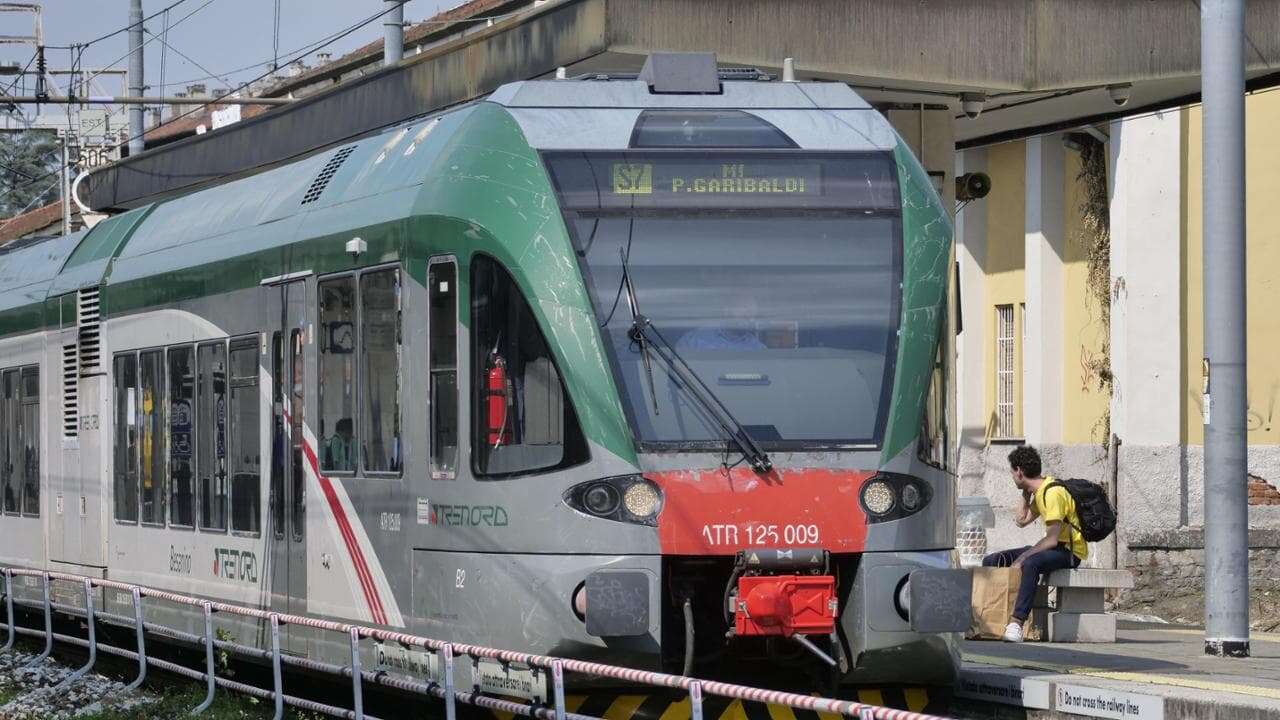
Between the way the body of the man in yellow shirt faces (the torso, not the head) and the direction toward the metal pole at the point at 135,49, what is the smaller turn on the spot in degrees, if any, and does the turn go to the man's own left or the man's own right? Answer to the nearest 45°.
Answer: approximately 45° to the man's own right

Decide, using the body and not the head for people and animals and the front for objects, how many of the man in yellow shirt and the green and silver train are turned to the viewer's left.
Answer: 1

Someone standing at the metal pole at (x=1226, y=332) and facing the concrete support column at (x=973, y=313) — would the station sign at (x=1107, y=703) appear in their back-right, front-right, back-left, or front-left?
back-left

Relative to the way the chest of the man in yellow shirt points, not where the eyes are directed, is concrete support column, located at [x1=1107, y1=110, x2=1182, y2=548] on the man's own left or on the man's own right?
on the man's own right

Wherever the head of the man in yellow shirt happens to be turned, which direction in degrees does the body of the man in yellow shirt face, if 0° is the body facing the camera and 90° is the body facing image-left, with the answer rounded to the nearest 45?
approximately 90°

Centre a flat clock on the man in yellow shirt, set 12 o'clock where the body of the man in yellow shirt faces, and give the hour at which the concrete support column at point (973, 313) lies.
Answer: The concrete support column is roughly at 3 o'clock from the man in yellow shirt.

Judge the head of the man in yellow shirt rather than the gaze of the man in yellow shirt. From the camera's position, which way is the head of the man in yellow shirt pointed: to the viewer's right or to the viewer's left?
to the viewer's left

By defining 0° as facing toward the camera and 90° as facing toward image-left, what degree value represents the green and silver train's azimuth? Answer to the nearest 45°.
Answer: approximately 315°

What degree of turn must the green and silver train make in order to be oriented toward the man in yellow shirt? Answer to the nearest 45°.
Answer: approximately 90° to its left

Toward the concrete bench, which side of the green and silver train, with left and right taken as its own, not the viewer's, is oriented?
front

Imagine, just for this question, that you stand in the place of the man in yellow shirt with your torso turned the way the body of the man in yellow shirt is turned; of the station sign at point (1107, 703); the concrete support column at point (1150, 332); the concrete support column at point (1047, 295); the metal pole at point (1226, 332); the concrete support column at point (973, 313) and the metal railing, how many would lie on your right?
3
